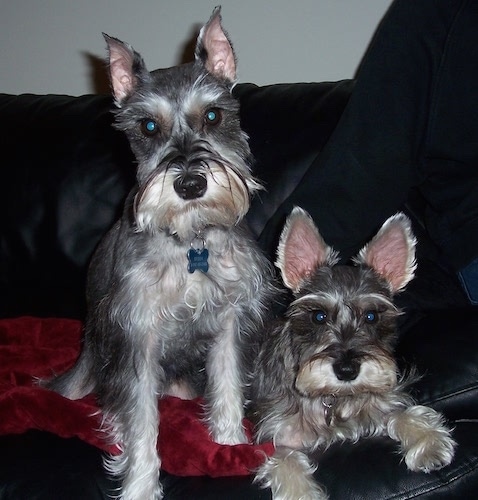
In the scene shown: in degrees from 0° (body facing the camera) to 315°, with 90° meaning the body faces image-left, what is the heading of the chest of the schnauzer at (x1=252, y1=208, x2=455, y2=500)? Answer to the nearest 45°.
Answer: approximately 0°

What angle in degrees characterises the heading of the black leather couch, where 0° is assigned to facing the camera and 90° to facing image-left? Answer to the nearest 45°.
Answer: approximately 0°

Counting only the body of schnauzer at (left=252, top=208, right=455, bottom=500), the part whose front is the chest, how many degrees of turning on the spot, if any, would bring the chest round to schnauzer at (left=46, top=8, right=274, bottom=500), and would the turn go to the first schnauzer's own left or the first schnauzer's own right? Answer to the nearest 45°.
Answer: approximately 90° to the first schnauzer's own right
